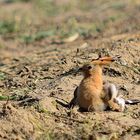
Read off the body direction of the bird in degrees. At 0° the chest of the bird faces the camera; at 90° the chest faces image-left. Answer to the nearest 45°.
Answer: approximately 45°
